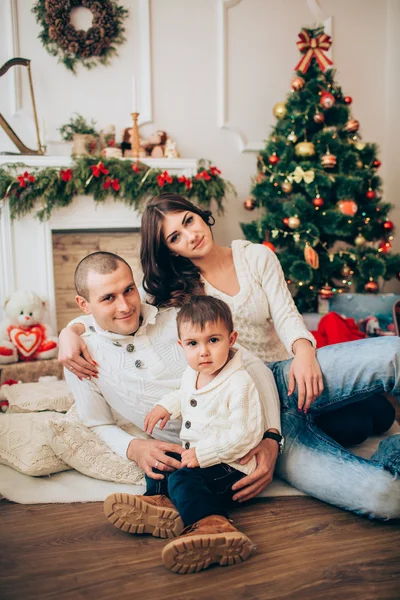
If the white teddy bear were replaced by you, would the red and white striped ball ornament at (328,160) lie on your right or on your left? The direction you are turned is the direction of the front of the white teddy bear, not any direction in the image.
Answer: on your left

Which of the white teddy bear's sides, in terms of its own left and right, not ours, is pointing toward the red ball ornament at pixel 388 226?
left

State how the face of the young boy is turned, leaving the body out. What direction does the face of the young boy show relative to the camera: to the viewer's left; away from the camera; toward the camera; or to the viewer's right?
toward the camera

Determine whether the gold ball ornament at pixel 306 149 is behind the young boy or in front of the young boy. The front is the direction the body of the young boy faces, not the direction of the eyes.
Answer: behind

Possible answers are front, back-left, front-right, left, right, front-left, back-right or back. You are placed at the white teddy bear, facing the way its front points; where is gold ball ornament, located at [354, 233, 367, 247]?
left

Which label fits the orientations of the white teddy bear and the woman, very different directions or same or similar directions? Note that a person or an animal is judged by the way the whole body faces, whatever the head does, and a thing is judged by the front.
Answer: same or similar directions

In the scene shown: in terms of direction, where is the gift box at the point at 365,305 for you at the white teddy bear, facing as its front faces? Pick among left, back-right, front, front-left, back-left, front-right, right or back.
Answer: left

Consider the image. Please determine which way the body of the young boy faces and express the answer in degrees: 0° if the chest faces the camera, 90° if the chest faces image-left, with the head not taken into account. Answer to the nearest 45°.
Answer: approximately 45°

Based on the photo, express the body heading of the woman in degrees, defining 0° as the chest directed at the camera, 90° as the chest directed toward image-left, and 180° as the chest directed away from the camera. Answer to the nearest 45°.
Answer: approximately 0°

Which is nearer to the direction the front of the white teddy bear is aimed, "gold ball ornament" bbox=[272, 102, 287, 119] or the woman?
the woman

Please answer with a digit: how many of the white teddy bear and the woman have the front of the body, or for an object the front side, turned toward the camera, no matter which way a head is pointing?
2

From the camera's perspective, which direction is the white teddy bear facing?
toward the camera

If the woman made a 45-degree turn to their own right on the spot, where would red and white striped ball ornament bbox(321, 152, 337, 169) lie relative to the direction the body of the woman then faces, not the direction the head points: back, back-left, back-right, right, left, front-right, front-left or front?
back-right

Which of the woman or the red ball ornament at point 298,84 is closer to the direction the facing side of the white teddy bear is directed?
the woman

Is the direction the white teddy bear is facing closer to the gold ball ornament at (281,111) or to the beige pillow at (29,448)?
the beige pillow
